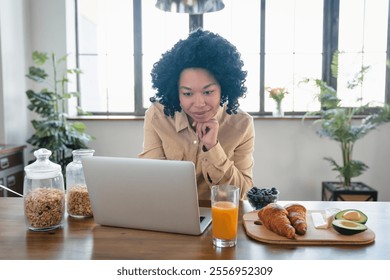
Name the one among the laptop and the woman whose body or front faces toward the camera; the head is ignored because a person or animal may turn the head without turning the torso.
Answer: the woman

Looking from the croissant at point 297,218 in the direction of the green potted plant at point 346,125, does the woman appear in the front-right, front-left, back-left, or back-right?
front-left

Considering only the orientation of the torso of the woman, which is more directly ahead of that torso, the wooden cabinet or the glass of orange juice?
the glass of orange juice

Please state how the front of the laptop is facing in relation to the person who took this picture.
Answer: facing away from the viewer and to the right of the viewer

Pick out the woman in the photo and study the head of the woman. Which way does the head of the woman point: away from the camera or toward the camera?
toward the camera

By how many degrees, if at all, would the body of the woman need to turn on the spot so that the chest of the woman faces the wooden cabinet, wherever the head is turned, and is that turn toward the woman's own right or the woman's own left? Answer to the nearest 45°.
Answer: approximately 135° to the woman's own right

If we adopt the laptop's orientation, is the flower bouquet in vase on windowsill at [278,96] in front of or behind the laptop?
in front

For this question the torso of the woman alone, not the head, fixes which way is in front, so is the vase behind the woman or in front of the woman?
behind

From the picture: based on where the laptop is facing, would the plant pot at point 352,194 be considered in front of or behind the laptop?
in front

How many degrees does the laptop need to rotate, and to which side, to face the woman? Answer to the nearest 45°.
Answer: approximately 45° to its left

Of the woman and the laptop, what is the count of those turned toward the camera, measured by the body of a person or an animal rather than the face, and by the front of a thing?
1

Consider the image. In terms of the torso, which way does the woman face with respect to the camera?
toward the camera
